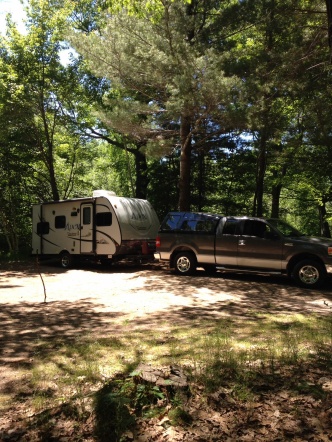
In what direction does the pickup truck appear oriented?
to the viewer's right

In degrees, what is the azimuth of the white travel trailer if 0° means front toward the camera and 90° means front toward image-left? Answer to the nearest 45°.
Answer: approximately 315°

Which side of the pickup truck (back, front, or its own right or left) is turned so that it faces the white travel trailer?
back

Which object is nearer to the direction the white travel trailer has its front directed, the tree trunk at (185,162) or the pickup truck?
the pickup truck

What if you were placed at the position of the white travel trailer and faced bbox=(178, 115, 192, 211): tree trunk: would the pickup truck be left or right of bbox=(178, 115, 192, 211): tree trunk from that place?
right
